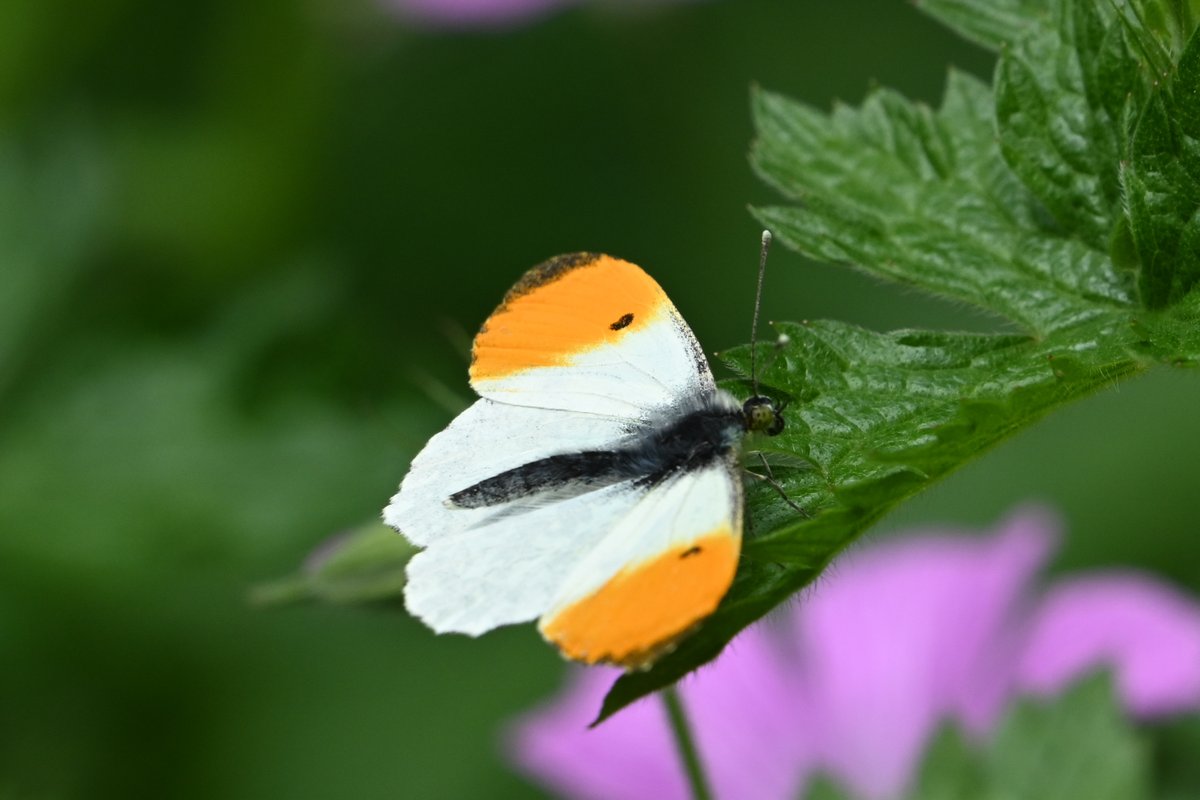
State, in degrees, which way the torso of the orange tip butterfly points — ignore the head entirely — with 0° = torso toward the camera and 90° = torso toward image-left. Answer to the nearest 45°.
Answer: approximately 270°

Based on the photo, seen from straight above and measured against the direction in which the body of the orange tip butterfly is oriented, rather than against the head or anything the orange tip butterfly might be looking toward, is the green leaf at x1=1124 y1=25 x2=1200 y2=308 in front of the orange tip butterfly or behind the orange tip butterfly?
in front

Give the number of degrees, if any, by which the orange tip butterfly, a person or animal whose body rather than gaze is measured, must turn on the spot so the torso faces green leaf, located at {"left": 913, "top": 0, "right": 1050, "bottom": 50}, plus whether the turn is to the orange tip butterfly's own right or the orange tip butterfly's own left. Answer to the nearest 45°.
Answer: approximately 45° to the orange tip butterfly's own left
